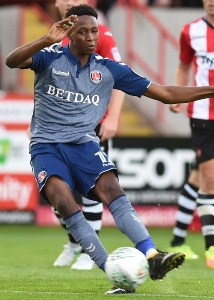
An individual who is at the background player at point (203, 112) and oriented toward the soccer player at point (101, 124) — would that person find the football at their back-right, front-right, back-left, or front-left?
front-left

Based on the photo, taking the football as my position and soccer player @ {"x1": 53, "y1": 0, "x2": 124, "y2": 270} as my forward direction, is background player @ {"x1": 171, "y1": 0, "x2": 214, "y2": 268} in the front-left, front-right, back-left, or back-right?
front-right

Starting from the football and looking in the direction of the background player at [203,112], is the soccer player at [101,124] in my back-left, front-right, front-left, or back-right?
front-left

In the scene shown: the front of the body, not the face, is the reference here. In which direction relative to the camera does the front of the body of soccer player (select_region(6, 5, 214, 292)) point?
toward the camera

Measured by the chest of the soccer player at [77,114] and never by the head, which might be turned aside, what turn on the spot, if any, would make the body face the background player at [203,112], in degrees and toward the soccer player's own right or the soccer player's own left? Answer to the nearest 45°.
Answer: approximately 135° to the soccer player's own left

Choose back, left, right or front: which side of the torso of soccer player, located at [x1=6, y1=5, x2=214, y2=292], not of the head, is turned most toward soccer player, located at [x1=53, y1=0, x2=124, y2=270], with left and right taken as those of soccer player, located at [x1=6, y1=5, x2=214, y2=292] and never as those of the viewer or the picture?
back
